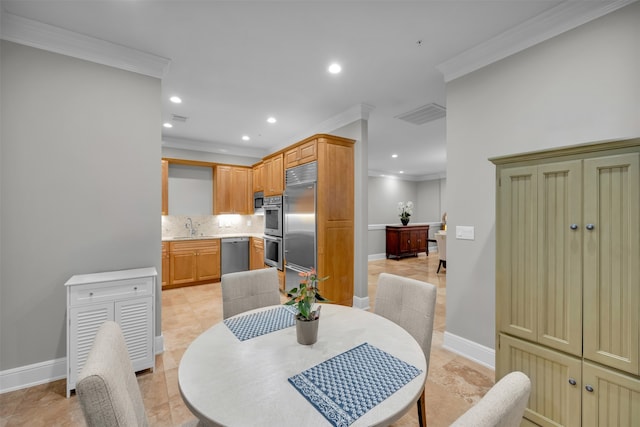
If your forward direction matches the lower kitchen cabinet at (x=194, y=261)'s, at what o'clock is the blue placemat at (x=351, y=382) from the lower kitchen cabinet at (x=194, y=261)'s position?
The blue placemat is roughly at 12 o'clock from the lower kitchen cabinet.

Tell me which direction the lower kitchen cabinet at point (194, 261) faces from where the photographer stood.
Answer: facing the viewer

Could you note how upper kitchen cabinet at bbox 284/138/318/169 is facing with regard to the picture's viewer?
facing the viewer and to the left of the viewer

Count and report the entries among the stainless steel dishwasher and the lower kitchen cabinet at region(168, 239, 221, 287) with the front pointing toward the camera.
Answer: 2

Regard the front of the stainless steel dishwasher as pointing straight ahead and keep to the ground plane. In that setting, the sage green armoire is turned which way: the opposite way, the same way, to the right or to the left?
to the right

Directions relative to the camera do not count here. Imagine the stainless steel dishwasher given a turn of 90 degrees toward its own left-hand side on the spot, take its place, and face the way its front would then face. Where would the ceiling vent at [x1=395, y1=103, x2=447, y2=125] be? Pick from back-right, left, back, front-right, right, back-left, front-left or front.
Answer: front-right

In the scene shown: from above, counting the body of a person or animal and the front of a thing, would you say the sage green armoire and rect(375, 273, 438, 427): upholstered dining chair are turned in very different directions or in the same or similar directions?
same or similar directions

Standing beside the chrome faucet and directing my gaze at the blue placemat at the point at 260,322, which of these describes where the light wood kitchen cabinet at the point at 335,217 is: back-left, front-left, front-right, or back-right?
front-left

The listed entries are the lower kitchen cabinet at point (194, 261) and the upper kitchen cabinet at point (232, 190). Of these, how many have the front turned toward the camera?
2

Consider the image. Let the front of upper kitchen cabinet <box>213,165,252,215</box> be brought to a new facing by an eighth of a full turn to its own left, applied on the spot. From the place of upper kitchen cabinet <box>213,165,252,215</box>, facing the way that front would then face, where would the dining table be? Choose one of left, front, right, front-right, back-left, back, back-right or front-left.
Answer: front-right

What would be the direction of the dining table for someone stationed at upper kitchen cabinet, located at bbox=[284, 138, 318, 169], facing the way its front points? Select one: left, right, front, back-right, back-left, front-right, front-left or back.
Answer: front-left

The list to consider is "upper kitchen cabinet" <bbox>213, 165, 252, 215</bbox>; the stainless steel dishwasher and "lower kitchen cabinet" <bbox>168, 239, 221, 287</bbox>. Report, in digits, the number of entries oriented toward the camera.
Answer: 3

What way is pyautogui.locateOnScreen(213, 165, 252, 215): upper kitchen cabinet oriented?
toward the camera

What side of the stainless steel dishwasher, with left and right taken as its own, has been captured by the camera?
front
